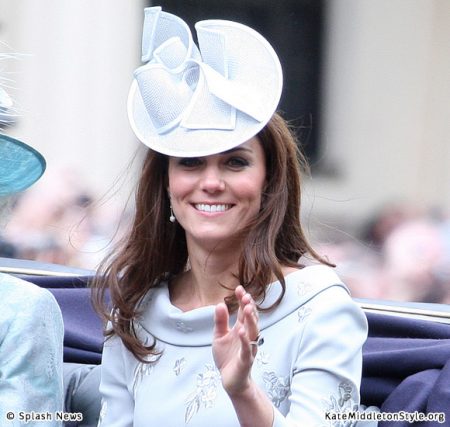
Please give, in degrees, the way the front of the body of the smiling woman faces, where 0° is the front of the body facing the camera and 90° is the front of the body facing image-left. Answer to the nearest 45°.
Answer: approximately 0°

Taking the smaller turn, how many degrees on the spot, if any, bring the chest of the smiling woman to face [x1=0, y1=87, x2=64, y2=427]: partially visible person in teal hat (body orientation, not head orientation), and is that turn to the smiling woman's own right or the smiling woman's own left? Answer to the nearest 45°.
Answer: approximately 90° to the smiling woman's own right
